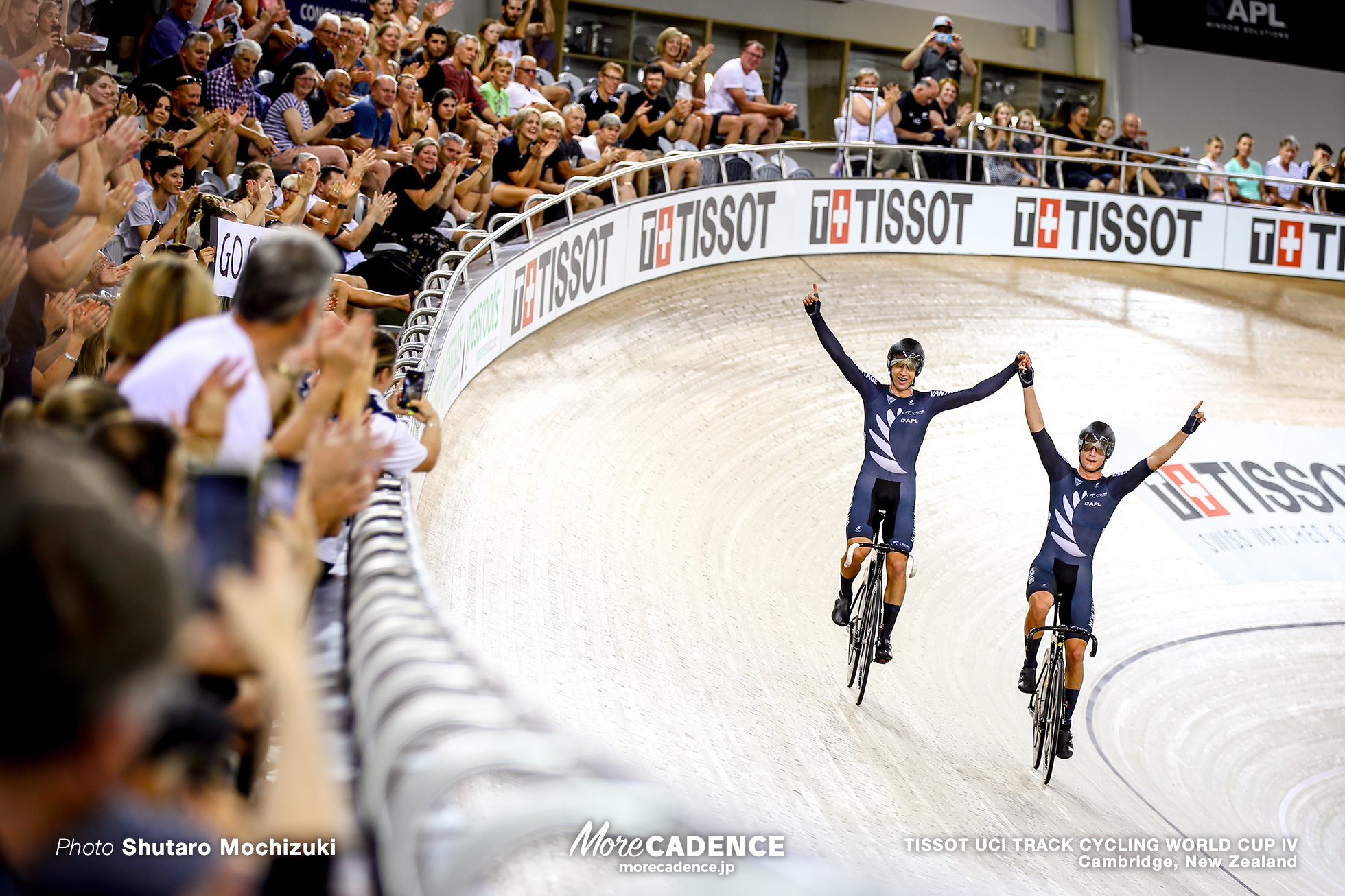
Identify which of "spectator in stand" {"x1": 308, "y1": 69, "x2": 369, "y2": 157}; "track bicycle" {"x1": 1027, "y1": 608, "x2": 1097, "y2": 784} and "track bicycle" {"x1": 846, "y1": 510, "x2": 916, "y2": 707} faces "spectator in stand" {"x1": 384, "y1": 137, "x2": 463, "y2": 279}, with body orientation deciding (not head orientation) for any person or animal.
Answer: "spectator in stand" {"x1": 308, "y1": 69, "x2": 369, "y2": 157}

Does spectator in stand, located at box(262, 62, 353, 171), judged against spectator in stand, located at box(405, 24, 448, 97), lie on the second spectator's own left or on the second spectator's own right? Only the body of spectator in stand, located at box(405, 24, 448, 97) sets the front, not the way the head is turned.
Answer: on the second spectator's own right

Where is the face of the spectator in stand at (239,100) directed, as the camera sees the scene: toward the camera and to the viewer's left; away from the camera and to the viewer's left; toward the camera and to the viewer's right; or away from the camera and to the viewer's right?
toward the camera and to the viewer's right

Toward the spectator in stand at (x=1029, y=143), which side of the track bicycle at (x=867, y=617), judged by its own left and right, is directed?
back

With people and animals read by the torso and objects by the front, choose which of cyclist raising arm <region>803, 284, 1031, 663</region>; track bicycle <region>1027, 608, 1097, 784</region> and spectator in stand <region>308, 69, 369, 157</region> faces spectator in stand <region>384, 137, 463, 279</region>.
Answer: spectator in stand <region>308, 69, 369, 157</region>

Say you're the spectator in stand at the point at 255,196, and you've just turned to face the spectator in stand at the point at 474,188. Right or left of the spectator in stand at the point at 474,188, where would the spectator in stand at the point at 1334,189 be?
right

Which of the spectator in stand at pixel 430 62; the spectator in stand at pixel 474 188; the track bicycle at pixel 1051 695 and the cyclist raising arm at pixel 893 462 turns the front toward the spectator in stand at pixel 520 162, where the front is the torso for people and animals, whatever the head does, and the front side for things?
the spectator in stand at pixel 430 62

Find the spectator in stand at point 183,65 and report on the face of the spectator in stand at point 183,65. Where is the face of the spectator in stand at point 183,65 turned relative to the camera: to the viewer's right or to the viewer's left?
to the viewer's right

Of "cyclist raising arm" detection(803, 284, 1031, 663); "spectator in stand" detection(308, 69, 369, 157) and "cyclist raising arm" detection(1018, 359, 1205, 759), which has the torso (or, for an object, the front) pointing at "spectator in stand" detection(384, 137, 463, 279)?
"spectator in stand" detection(308, 69, 369, 157)

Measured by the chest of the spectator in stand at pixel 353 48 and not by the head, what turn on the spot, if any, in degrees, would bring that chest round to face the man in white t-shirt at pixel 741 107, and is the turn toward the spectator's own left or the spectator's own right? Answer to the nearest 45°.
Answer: approximately 90° to the spectator's own left

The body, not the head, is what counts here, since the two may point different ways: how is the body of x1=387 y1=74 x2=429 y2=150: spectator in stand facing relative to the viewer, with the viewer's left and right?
facing the viewer and to the right of the viewer
